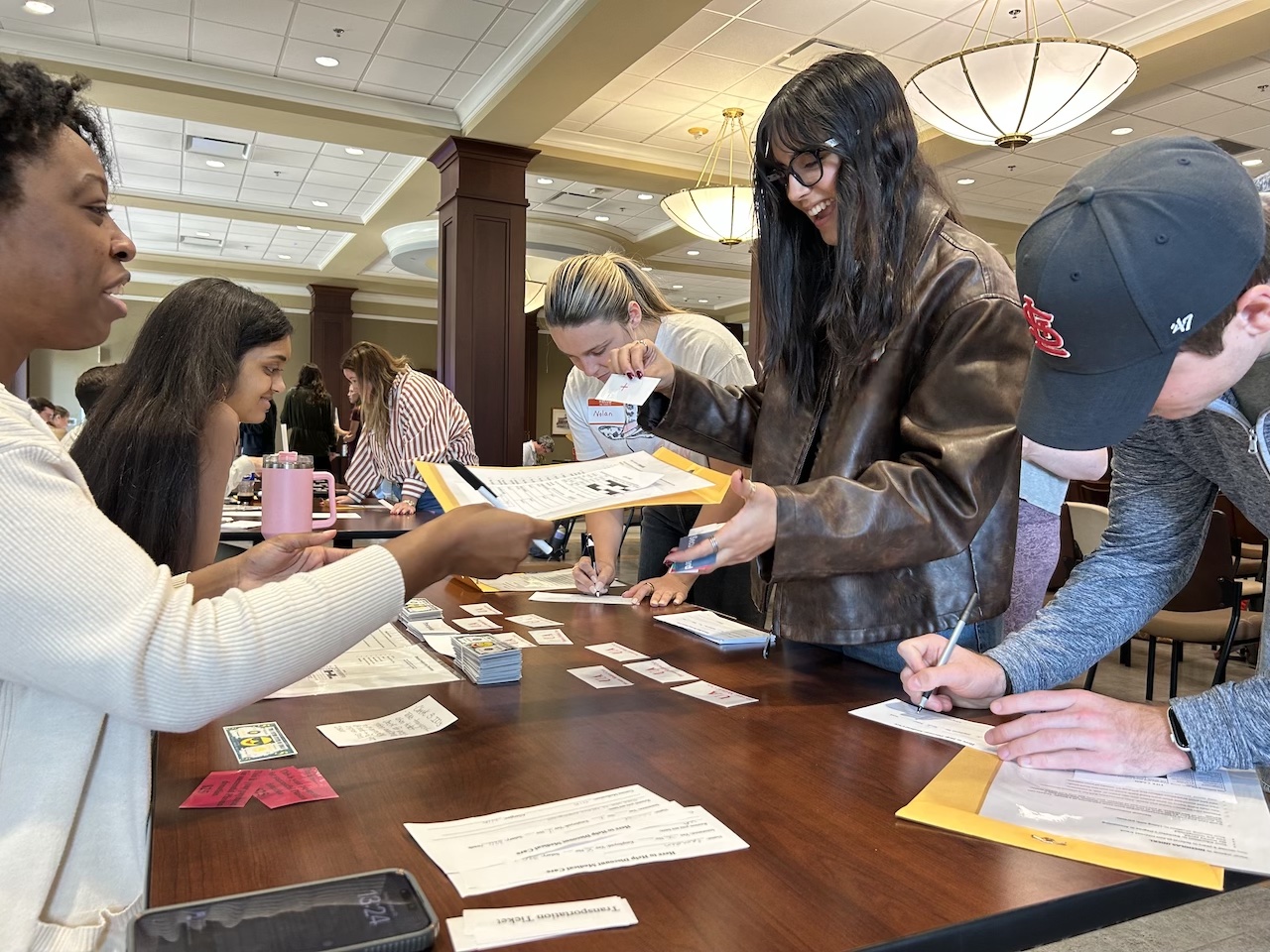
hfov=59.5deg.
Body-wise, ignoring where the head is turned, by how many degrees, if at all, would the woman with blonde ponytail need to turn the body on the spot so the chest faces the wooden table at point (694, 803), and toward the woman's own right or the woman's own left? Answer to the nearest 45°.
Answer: approximately 45° to the woman's own left

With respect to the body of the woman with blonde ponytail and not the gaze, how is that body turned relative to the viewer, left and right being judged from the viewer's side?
facing the viewer and to the left of the viewer

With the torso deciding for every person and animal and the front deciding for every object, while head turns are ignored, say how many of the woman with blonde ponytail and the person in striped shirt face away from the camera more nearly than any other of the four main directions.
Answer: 0

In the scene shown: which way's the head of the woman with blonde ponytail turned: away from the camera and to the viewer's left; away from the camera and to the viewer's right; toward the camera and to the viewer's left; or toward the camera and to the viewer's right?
toward the camera and to the viewer's left

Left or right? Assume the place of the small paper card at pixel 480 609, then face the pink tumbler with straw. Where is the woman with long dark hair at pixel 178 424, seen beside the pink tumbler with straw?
left

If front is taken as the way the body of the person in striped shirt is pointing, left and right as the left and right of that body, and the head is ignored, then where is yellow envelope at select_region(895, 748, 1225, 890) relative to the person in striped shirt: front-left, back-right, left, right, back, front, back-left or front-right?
front-left

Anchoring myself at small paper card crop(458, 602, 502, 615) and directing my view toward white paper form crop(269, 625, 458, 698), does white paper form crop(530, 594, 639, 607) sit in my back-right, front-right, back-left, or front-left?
back-left

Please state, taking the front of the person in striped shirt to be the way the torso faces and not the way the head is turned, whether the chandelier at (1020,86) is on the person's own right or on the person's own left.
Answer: on the person's own left

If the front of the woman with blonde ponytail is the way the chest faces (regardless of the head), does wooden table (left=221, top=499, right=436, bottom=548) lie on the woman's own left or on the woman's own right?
on the woman's own right

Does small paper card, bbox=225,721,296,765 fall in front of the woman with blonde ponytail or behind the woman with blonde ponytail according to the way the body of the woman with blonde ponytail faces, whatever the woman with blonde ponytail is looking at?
in front

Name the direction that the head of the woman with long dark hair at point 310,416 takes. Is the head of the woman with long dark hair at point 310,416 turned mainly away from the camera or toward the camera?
away from the camera

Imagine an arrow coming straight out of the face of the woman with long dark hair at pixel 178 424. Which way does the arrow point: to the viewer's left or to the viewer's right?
to the viewer's right

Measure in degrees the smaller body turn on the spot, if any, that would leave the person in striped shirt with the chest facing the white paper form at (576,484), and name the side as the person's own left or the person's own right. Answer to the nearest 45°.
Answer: approximately 45° to the person's own left
